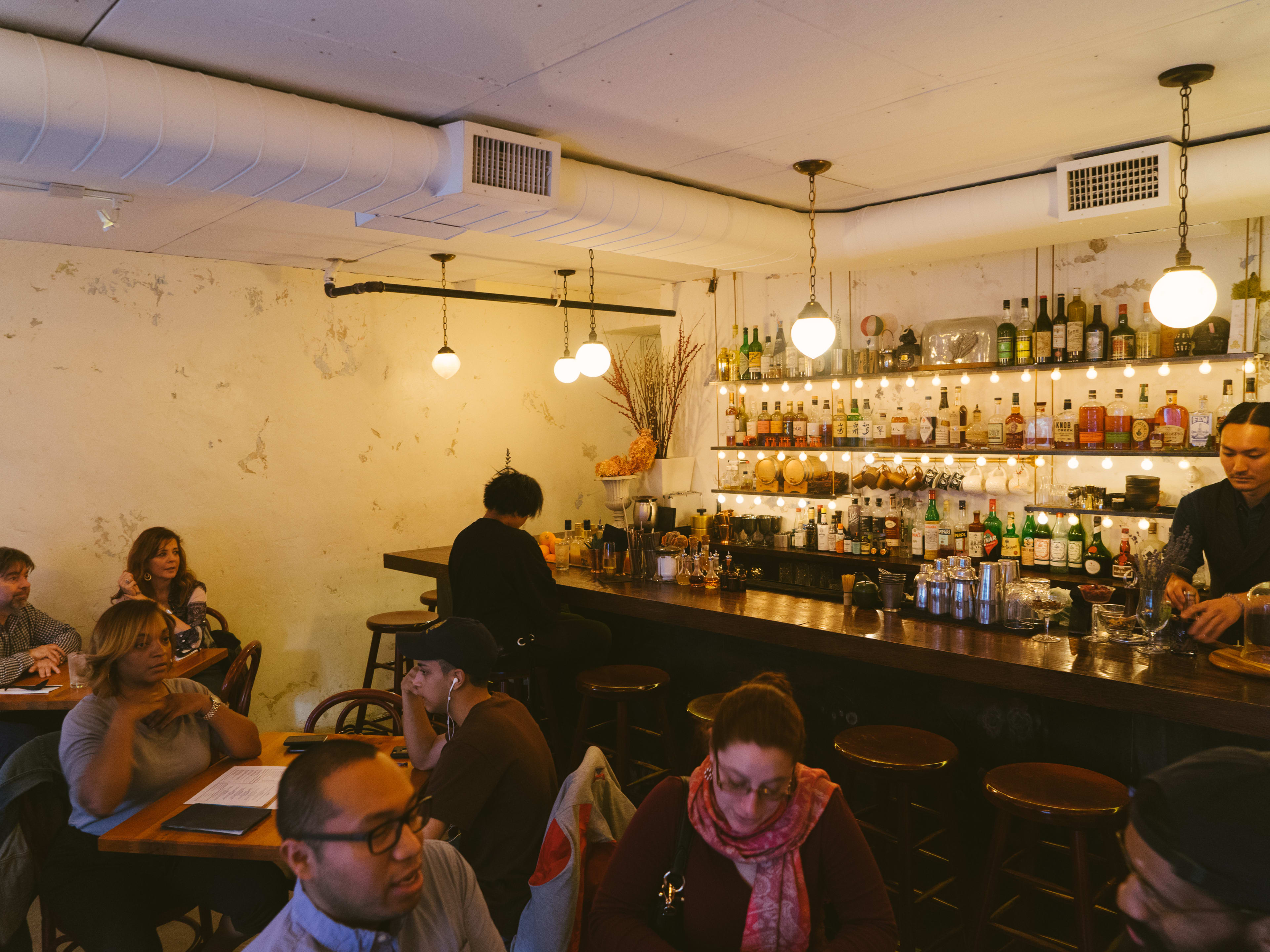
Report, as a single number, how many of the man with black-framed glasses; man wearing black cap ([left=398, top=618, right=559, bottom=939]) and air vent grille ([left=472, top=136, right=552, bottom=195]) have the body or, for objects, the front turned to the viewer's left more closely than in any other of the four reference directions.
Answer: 1

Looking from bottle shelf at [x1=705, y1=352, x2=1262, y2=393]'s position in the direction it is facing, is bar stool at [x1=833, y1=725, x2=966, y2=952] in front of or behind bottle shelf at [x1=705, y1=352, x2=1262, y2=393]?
in front

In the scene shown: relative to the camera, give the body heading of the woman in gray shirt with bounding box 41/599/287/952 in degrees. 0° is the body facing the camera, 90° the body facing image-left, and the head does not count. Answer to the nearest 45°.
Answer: approximately 315°

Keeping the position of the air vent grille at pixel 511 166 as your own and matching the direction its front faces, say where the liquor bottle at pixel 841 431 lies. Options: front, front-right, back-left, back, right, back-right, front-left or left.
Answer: left

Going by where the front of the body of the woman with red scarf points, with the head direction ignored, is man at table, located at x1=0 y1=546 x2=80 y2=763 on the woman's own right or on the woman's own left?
on the woman's own right

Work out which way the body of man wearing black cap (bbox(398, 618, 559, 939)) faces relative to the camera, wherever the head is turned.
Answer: to the viewer's left

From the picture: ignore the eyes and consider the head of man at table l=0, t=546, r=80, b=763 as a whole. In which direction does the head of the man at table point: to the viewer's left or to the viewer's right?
to the viewer's right

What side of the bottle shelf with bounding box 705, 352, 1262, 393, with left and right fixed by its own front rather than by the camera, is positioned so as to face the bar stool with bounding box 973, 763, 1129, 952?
front

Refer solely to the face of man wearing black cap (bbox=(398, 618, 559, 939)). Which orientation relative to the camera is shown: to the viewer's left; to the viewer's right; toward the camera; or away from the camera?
to the viewer's left

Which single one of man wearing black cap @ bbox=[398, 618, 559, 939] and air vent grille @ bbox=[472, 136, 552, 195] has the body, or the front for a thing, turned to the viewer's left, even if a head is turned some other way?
the man wearing black cap

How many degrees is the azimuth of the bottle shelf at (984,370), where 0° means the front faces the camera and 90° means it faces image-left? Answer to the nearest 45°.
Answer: approximately 0°

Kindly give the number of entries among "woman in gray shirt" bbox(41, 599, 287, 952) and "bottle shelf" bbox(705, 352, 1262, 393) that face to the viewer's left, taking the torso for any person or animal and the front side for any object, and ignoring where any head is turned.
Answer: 0

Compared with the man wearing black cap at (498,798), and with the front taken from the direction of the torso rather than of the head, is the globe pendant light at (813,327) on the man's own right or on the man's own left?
on the man's own right
